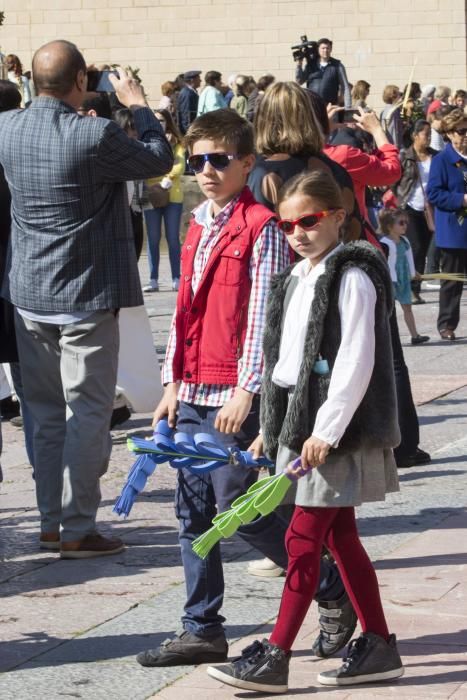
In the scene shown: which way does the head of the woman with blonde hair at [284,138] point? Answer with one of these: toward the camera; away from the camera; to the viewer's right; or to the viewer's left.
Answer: away from the camera

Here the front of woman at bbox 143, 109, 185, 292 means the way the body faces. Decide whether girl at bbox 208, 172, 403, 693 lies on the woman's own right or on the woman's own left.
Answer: on the woman's own left

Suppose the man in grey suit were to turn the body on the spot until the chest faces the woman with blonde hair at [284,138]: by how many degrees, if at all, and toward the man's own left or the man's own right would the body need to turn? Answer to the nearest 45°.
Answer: approximately 45° to the man's own right

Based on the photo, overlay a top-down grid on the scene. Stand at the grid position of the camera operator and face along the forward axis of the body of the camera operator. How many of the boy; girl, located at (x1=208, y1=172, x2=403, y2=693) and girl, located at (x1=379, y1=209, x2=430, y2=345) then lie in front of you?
3

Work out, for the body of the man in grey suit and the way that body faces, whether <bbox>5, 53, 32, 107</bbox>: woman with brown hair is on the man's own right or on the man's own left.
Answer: on the man's own left

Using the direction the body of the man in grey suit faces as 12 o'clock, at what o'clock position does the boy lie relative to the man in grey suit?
The boy is roughly at 4 o'clock from the man in grey suit.

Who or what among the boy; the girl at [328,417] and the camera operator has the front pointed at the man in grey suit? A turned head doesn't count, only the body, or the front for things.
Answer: the camera operator

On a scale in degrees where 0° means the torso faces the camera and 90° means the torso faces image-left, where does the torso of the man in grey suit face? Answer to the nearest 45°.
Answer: approximately 225°

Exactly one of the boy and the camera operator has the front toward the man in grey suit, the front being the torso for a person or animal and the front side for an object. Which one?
the camera operator

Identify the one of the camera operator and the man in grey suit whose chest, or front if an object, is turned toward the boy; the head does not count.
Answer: the camera operator

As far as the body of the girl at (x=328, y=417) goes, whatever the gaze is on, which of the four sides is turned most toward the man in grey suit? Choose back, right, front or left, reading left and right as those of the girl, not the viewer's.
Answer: right

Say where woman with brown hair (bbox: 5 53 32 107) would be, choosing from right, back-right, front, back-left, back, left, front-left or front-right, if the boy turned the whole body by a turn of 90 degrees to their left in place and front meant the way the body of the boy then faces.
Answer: back-left

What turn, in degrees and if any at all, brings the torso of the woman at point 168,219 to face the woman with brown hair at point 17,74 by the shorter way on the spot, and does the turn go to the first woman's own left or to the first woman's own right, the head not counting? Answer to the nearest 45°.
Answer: approximately 90° to the first woman's own right

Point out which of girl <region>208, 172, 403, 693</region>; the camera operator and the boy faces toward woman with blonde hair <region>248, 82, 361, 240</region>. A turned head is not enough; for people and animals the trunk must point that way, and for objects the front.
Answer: the camera operator

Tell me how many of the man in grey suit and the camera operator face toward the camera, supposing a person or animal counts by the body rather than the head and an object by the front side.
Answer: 1
